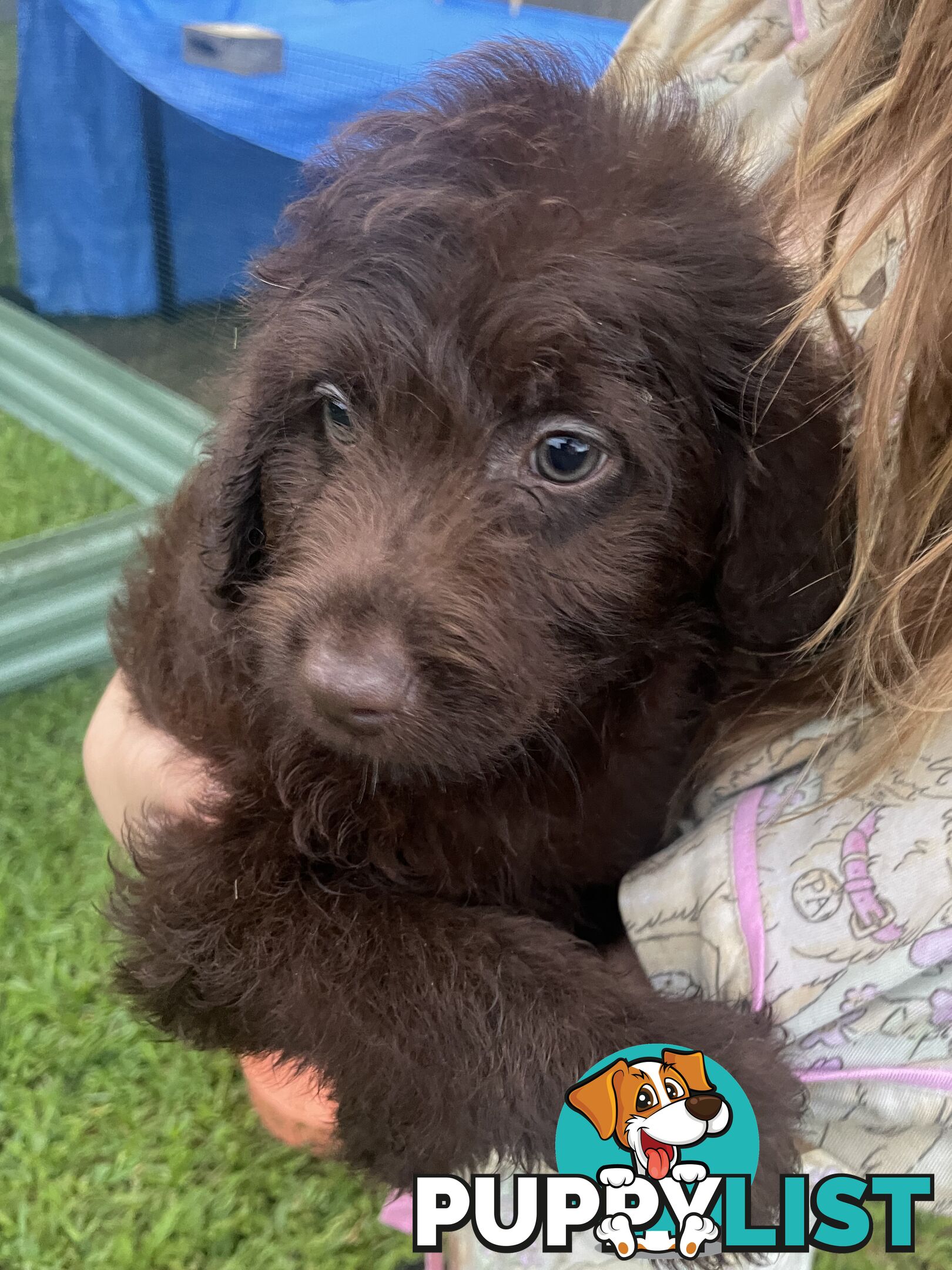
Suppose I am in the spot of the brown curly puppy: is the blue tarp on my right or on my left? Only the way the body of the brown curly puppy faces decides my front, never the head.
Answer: on my right

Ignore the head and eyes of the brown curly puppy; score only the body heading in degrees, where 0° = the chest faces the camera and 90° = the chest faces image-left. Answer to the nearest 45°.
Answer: approximately 45°
